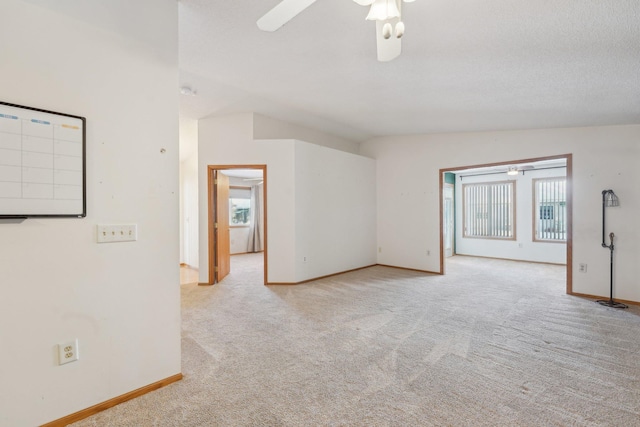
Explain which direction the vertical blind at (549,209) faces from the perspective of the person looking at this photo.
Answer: facing the viewer

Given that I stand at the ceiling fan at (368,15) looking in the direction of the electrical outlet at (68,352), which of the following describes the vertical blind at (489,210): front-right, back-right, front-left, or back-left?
back-right

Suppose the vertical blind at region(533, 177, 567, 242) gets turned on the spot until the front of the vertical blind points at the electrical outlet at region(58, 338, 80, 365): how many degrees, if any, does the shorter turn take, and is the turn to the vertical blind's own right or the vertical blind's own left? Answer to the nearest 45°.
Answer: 0° — it already faces it

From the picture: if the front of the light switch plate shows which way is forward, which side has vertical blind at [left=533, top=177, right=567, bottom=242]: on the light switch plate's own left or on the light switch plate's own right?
on the light switch plate's own left

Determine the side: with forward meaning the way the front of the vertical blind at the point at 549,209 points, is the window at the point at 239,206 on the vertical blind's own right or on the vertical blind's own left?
on the vertical blind's own right

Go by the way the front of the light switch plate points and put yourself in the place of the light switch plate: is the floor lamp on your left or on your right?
on your left

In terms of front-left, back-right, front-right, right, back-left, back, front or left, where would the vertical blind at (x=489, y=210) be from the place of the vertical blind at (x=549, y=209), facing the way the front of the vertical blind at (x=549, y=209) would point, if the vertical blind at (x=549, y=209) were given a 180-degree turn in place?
left

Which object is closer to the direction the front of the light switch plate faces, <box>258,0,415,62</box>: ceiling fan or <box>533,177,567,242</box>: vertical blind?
the ceiling fan

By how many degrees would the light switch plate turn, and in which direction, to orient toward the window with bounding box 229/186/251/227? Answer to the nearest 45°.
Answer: approximately 135° to its left

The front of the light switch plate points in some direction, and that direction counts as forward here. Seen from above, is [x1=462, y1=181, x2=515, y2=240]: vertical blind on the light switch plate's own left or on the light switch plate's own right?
on the light switch plate's own left

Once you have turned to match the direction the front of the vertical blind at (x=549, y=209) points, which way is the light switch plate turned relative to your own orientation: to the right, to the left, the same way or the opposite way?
to the left

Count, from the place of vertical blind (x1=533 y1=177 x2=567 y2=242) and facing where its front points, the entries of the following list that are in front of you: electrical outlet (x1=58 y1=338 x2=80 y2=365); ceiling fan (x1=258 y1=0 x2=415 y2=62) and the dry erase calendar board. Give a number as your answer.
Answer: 3

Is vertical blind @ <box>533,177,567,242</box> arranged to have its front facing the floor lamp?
yes
